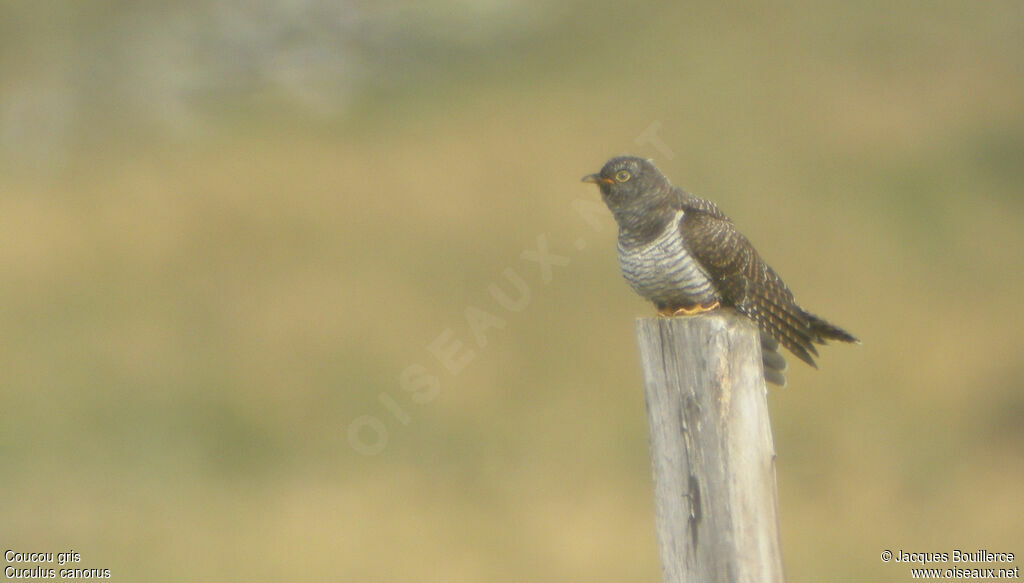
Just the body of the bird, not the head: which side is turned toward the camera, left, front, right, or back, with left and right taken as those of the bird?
left
